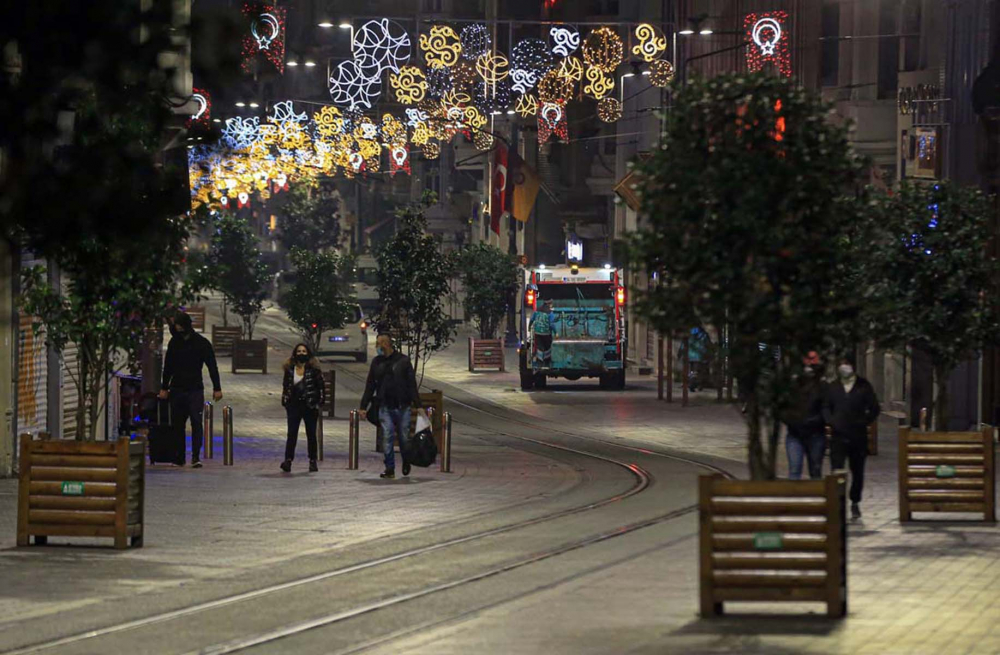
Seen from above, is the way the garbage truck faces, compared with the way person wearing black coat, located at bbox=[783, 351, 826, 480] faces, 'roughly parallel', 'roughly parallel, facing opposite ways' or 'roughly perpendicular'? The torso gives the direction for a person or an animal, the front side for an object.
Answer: roughly parallel, facing opposite ways

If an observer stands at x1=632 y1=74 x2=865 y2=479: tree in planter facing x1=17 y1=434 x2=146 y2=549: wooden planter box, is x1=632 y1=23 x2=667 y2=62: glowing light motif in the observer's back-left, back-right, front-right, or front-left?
front-right

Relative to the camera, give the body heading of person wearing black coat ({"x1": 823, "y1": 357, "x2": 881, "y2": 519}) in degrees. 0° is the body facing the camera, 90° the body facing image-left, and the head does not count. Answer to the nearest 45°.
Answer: approximately 0°

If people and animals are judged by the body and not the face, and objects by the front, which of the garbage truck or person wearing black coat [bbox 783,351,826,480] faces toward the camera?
the person wearing black coat

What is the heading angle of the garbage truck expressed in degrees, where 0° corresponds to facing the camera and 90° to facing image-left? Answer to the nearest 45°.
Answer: approximately 180°

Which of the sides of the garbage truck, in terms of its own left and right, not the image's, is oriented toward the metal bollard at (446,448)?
back

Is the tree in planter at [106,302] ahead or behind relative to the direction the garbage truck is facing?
behind

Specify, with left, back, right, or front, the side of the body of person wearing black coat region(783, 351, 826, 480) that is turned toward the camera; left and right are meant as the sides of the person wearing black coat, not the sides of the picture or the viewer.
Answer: front
